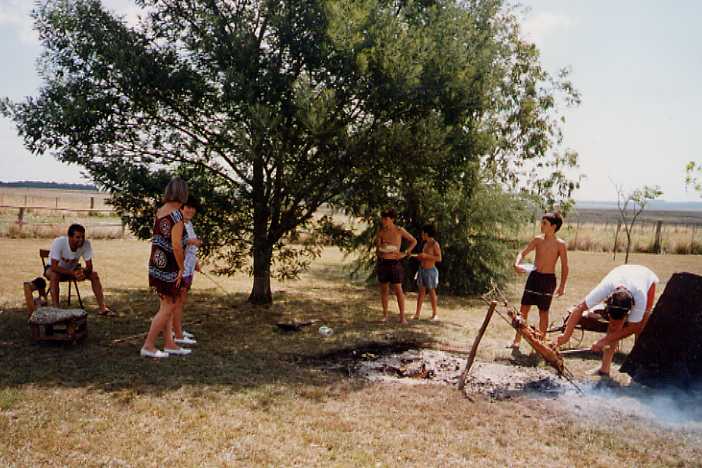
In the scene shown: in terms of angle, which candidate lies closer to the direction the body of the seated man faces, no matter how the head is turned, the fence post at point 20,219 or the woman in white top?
the woman in white top

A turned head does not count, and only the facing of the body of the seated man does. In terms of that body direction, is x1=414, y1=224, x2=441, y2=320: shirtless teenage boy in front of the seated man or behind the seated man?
in front

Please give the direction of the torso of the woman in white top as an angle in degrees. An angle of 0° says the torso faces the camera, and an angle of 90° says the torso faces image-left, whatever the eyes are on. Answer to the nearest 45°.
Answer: approximately 45°

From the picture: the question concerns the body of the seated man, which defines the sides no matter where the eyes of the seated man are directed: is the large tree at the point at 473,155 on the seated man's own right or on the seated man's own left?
on the seated man's own left

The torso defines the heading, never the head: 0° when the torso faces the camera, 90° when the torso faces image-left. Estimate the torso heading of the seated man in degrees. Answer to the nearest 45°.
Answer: approximately 315°

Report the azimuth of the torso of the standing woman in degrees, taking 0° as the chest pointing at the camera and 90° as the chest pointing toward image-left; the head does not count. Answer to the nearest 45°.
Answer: approximately 225°

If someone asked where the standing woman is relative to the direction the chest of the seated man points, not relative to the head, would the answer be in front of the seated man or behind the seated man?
in front

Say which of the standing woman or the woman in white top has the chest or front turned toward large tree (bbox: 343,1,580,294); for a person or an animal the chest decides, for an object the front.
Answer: the standing woman
